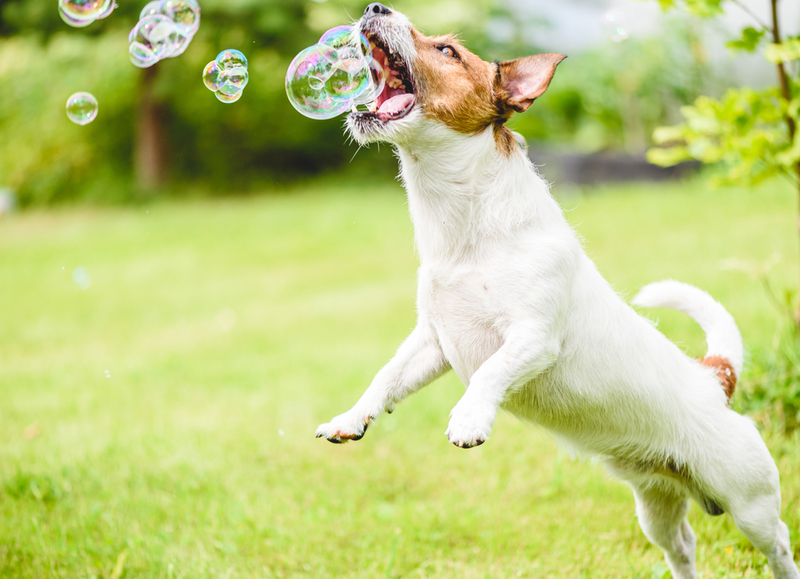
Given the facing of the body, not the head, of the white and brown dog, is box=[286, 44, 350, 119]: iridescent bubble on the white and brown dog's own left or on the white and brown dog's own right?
on the white and brown dog's own right

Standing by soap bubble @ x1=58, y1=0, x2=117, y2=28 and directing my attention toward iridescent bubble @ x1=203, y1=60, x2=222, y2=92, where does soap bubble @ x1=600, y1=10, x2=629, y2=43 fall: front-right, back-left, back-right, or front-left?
front-left

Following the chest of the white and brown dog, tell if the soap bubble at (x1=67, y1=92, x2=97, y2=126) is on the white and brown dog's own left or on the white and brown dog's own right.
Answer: on the white and brown dog's own right

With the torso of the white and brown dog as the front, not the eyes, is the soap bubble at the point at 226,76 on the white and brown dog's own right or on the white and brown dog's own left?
on the white and brown dog's own right

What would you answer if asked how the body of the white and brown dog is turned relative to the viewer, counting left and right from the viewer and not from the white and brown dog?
facing the viewer and to the left of the viewer

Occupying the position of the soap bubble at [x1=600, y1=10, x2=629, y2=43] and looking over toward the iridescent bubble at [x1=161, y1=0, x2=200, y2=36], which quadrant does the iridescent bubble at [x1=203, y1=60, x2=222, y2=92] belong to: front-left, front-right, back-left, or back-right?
front-left

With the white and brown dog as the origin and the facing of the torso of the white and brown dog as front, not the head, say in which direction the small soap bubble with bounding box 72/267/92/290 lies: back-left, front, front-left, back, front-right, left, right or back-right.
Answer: right
